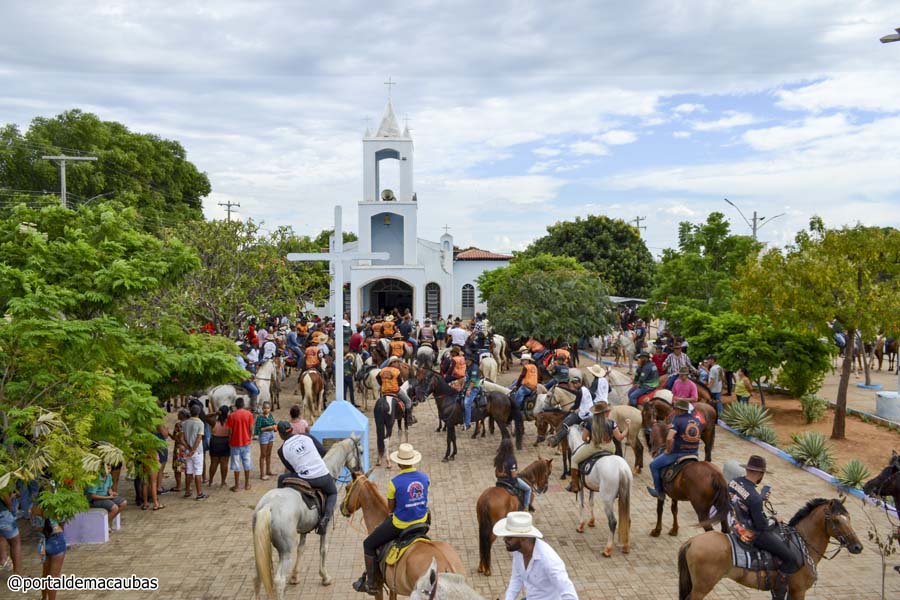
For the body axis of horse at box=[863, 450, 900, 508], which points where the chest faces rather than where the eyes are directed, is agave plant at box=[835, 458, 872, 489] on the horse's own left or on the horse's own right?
on the horse's own right

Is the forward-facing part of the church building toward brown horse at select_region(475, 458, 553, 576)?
yes

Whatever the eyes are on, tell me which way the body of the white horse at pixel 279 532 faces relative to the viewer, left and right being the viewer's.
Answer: facing away from the viewer and to the right of the viewer

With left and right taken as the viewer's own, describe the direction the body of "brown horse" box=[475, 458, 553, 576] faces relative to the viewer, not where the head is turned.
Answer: facing away from the viewer and to the right of the viewer

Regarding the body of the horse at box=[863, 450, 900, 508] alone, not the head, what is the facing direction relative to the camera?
to the viewer's left

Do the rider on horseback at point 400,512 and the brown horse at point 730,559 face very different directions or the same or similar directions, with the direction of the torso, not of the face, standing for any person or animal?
very different directions

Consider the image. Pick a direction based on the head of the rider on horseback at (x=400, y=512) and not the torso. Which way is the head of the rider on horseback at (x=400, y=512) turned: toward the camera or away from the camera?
away from the camera

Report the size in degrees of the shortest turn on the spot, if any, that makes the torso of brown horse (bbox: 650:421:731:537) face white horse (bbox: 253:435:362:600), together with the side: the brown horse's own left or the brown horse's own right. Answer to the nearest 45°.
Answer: approximately 90° to the brown horse's own left
